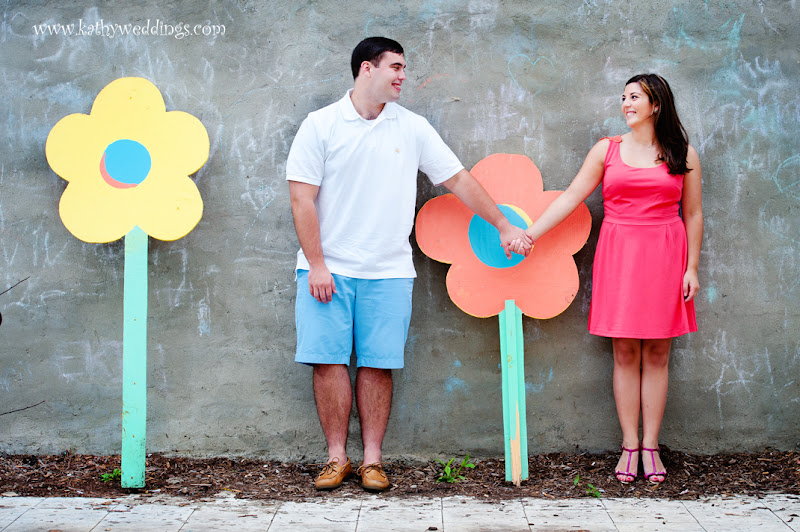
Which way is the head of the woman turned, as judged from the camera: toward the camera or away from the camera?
toward the camera

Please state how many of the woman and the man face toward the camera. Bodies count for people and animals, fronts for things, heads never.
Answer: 2

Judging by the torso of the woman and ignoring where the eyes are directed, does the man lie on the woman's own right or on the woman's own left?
on the woman's own right

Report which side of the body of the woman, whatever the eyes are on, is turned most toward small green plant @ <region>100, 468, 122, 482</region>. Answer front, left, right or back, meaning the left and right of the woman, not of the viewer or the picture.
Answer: right

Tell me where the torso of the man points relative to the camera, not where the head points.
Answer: toward the camera

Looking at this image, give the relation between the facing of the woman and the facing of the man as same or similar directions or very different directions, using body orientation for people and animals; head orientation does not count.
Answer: same or similar directions

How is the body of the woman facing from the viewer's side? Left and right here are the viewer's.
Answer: facing the viewer
